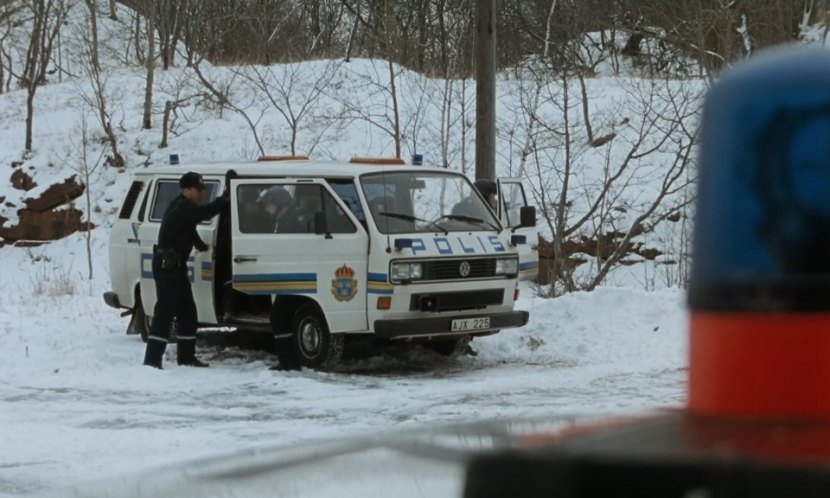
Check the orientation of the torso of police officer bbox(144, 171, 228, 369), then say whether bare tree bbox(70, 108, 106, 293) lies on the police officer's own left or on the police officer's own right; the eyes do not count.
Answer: on the police officer's own left

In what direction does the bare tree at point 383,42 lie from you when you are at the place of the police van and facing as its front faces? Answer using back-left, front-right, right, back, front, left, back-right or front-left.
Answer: back-left

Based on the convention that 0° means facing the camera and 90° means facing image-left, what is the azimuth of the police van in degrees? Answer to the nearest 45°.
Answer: approximately 315°

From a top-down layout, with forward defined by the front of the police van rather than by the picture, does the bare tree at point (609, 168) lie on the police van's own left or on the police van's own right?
on the police van's own left

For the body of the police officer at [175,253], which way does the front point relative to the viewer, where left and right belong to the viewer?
facing to the right of the viewer
